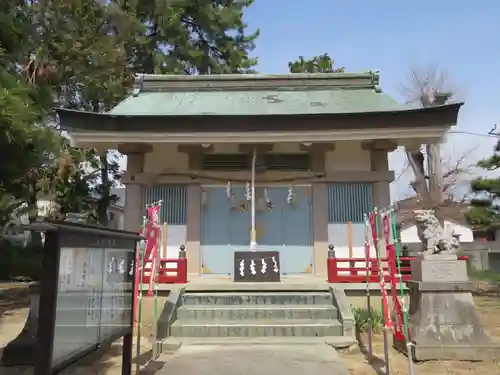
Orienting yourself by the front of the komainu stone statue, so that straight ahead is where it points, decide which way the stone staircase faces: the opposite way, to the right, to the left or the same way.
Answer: to the left

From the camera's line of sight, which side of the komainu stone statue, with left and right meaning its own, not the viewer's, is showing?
left

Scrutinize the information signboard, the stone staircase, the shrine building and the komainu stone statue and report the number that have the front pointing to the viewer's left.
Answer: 1

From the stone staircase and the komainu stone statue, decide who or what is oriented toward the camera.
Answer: the stone staircase

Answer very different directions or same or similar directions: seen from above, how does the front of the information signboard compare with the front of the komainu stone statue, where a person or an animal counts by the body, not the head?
very different directions

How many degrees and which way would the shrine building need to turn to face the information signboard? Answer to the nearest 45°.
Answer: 0° — it already faces it

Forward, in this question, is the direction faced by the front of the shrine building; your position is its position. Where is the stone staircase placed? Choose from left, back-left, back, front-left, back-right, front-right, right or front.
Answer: front

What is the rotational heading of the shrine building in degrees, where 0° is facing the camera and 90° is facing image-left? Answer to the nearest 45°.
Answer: approximately 0°

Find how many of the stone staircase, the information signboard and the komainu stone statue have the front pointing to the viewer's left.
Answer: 1

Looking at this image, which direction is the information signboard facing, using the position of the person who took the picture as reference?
facing the viewer and to the right of the viewer

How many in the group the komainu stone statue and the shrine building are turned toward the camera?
1

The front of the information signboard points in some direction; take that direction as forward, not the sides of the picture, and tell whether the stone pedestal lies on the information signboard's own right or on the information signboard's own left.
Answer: on the information signboard's own left

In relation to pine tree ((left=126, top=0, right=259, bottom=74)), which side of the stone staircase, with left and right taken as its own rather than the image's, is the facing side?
back

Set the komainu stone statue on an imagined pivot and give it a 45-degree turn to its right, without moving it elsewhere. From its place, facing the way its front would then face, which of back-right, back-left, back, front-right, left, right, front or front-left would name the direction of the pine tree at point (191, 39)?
front

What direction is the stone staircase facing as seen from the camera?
toward the camera

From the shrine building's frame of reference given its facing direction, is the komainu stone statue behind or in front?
in front

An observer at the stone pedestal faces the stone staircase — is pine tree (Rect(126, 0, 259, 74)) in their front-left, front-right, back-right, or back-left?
front-right
